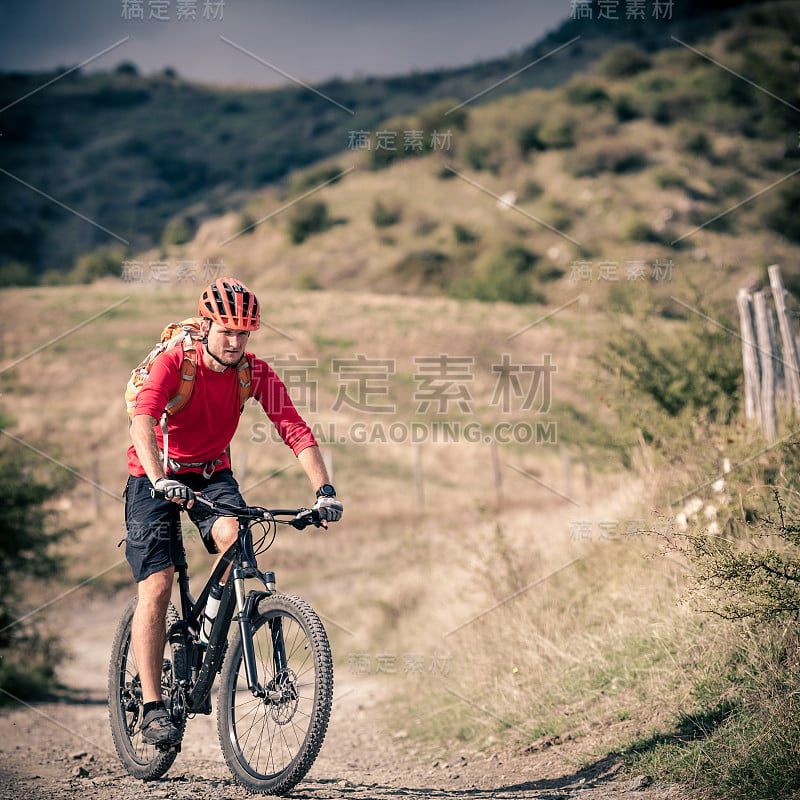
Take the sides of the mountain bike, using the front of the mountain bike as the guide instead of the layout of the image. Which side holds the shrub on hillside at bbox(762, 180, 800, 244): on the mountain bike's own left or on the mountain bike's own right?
on the mountain bike's own left

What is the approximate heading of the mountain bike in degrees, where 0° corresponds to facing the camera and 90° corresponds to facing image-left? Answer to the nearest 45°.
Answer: approximately 315°

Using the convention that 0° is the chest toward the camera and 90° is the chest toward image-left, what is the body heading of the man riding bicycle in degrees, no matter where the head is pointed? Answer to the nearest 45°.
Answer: approximately 315°

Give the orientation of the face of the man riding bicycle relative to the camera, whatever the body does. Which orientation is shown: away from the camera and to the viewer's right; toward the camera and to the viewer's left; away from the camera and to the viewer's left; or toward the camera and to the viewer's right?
toward the camera and to the viewer's right

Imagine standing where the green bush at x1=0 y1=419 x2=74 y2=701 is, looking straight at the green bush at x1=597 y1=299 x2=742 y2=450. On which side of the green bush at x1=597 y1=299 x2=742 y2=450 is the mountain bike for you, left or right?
right

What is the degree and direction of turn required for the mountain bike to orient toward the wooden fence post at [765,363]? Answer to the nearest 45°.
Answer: approximately 90° to its left

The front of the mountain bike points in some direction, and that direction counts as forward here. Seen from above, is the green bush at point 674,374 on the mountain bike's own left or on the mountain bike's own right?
on the mountain bike's own left

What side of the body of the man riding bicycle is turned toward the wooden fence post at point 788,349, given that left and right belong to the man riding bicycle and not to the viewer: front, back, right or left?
left

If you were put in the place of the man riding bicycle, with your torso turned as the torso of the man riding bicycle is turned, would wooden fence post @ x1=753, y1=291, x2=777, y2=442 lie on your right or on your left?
on your left

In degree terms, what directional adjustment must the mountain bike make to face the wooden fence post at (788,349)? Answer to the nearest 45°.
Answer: approximately 90° to its left
